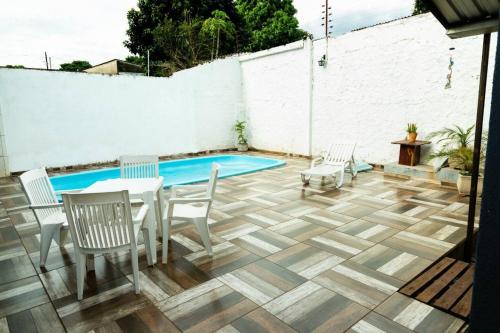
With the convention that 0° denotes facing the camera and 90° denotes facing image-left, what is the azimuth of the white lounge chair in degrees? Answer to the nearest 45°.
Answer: approximately 45°

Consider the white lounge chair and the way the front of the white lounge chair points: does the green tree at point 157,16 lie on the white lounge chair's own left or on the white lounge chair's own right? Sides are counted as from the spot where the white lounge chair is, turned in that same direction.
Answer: on the white lounge chair's own right

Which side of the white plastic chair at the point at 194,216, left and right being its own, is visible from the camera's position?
left

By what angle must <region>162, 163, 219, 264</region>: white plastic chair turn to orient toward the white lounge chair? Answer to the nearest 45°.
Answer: approximately 135° to its right

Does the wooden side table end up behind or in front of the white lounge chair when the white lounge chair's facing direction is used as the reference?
behind
